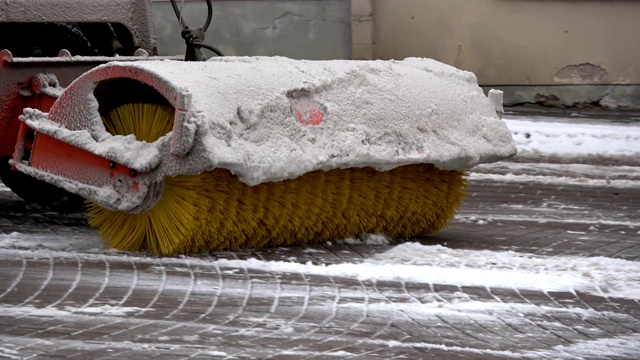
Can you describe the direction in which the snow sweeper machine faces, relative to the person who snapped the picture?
facing the viewer and to the right of the viewer
